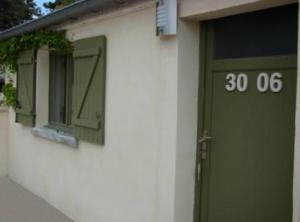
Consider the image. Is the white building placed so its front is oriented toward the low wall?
no

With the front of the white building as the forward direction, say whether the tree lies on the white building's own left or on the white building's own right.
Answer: on the white building's own right
